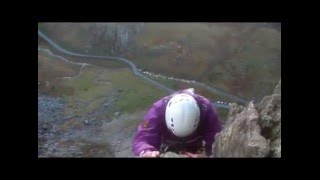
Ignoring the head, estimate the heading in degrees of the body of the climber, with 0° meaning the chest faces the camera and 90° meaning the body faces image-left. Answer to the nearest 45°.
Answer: approximately 0°
